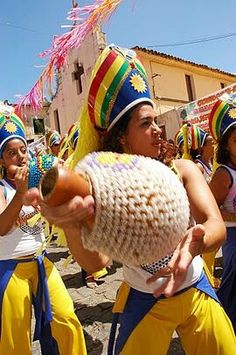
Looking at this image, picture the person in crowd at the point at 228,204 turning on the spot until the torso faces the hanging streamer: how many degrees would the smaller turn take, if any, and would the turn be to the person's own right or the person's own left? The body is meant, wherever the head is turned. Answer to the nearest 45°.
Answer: approximately 90° to the person's own right

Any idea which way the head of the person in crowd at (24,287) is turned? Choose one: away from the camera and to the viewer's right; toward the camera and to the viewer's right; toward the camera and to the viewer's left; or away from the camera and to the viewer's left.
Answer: toward the camera and to the viewer's right

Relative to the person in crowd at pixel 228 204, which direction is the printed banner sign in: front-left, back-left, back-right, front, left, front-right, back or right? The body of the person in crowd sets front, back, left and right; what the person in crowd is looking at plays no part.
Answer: back-left

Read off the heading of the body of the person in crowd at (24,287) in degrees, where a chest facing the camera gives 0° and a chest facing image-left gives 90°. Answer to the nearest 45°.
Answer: approximately 315°

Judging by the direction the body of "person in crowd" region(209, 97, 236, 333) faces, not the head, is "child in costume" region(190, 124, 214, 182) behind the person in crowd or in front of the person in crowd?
behind
